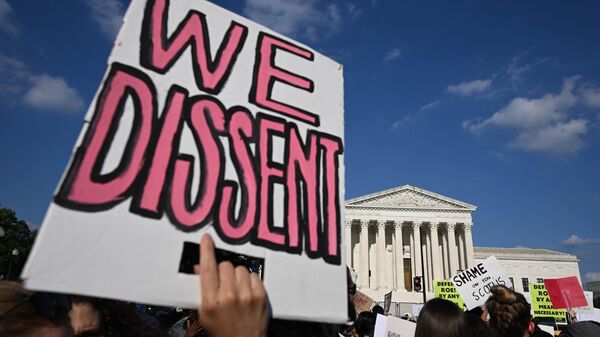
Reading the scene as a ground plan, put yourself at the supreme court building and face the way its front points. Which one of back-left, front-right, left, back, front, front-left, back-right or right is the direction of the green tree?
front-right

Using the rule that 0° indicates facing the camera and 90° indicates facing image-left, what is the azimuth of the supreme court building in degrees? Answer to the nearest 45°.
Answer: approximately 0°
